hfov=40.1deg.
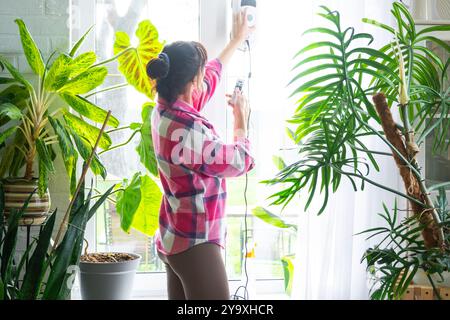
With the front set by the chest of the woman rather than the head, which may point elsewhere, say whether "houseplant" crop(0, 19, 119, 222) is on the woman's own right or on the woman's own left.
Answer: on the woman's own left

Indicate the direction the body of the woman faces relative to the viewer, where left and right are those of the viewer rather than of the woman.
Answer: facing away from the viewer and to the right of the viewer

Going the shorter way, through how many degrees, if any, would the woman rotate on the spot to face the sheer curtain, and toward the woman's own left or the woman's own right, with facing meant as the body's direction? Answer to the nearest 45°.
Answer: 0° — they already face it

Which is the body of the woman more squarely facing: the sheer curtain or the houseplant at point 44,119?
the sheer curtain

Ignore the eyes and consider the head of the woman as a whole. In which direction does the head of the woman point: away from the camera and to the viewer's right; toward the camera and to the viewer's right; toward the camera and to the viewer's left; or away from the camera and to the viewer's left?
away from the camera and to the viewer's right
